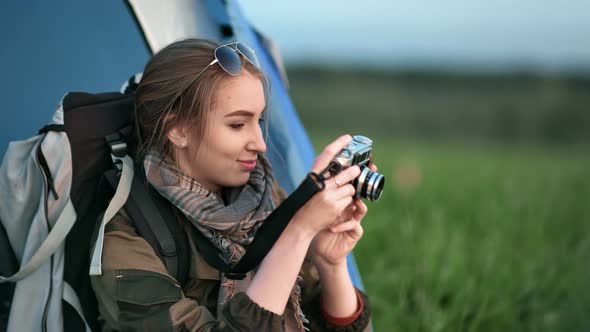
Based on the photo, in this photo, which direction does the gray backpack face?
to the viewer's left
